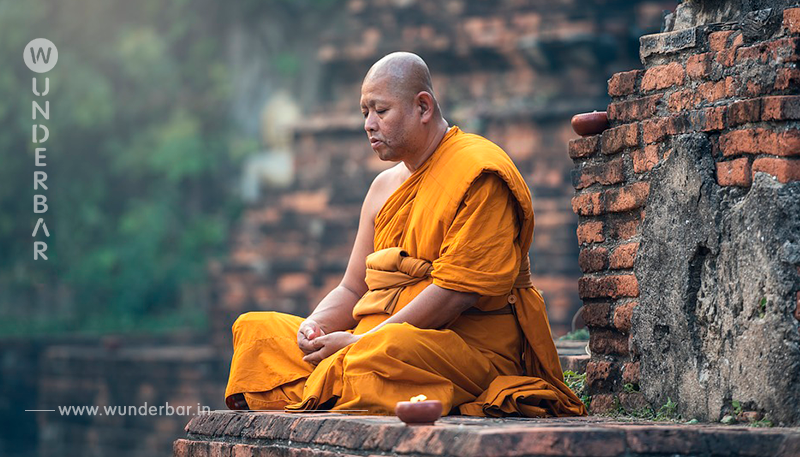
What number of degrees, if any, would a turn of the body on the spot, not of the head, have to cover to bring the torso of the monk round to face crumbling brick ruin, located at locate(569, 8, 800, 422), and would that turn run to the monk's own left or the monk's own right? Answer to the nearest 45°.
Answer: approximately 135° to the monk's own left

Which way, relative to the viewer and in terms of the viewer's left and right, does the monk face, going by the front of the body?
facing the viewer and to the left of the viewer

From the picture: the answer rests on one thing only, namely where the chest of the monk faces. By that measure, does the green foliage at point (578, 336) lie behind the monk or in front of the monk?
behind

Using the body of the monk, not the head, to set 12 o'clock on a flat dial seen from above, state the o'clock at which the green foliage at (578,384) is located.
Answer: The green foliage is roughly at 6 o'clock from the monk.
